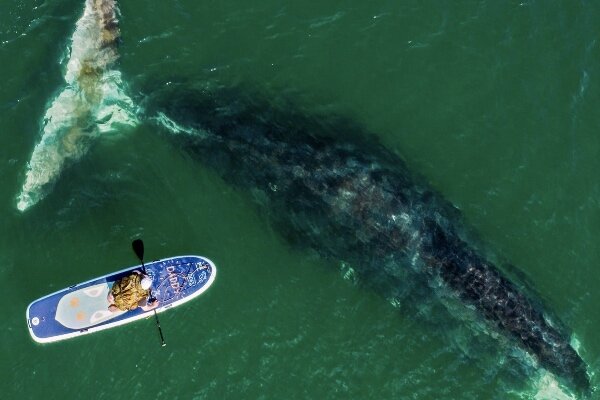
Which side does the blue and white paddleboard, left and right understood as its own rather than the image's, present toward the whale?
front

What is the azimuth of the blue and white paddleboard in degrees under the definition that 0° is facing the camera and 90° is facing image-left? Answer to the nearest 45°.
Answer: approximately 270°
